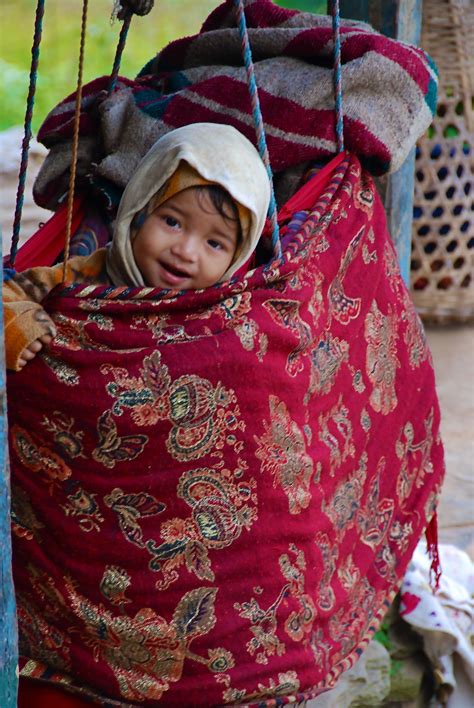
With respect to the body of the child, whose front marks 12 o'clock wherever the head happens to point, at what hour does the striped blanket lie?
The striped blanket is roughly at 7 o'clock from the child.

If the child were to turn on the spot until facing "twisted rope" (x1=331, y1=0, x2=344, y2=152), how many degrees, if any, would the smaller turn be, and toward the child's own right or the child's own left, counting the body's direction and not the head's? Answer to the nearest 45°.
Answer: approximately 135° to the child's own left

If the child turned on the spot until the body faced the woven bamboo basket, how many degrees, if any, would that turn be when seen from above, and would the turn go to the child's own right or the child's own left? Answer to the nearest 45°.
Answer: approximately 135° to the child's own left

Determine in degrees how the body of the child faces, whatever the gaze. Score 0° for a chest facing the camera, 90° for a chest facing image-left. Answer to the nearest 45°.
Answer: approximately 0°
